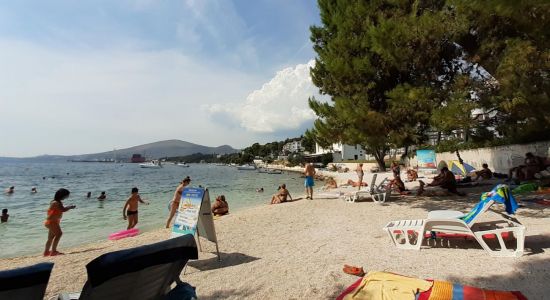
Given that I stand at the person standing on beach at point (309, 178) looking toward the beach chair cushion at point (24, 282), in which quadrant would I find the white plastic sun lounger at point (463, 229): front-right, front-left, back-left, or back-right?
front-left

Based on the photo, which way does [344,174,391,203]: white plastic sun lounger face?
to the viewer's left

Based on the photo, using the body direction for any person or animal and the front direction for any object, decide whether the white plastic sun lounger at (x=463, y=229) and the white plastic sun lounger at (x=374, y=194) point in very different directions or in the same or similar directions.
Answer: same or similar directions

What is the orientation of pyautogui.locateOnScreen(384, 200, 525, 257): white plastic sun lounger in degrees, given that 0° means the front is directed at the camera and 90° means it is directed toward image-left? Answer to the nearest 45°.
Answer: approximately 90°

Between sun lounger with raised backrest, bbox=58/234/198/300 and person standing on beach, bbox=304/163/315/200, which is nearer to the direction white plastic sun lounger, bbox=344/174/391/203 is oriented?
the person standing on beach

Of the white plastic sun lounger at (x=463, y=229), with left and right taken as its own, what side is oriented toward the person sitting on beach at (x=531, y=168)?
right

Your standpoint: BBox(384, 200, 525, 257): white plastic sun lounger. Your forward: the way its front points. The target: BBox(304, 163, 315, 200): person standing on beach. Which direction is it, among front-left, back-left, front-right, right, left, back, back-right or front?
front-right
